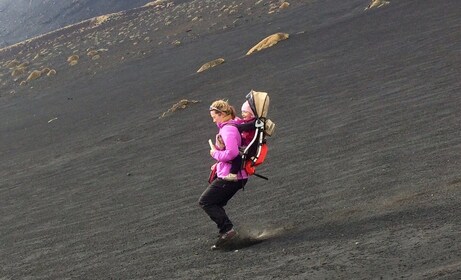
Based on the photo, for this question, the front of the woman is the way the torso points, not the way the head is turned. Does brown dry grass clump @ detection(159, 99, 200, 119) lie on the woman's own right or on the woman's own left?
on the woman's own right

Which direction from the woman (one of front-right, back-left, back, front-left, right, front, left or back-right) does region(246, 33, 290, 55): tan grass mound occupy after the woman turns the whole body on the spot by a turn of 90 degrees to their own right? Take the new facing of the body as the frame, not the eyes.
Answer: front

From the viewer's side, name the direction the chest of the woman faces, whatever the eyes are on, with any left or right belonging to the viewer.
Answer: facing to the left of the viewer

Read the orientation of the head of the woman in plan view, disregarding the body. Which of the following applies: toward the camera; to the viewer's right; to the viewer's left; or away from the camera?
to the viewer's left

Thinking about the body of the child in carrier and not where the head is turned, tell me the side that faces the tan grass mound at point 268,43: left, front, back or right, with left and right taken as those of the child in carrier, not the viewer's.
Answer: right

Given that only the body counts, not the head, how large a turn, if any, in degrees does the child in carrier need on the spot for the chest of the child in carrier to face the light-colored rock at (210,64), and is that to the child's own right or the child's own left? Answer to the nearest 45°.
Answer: approximately 90° to the child's own right

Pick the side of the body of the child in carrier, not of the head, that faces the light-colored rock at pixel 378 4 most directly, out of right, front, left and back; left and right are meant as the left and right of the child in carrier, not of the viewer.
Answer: right

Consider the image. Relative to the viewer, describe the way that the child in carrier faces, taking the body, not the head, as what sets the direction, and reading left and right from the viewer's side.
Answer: facing to the left of the viewer

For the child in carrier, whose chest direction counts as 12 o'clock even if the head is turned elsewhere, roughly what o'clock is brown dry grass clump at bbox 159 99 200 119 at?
The brown dry grass clump is roughly at 3 o'clock from the child in carrier.
